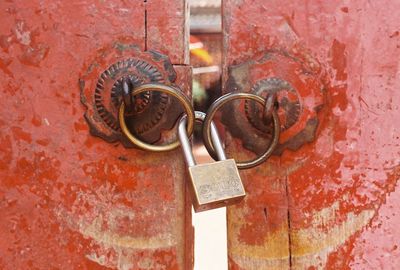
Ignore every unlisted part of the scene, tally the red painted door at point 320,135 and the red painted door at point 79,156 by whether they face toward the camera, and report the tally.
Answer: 2

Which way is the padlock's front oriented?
toward the camera
